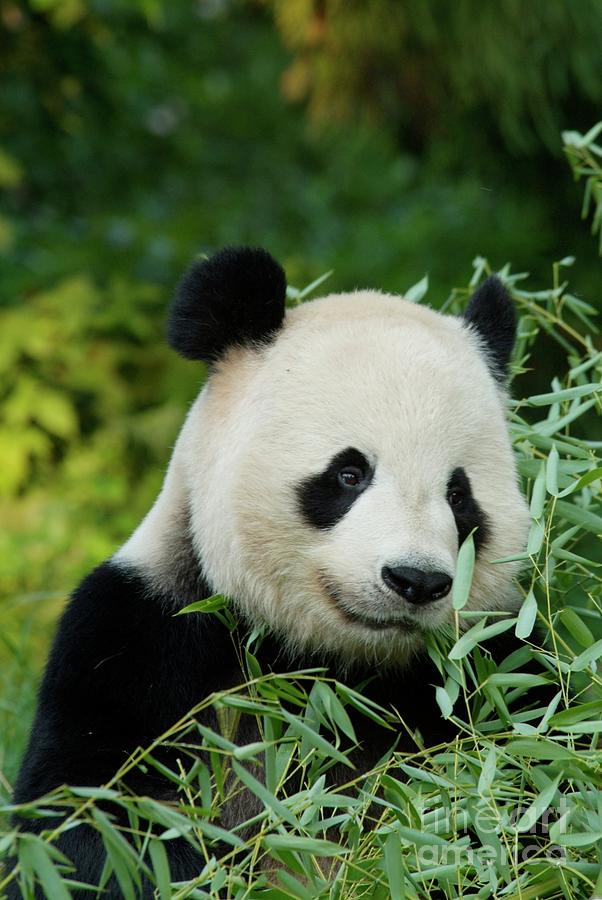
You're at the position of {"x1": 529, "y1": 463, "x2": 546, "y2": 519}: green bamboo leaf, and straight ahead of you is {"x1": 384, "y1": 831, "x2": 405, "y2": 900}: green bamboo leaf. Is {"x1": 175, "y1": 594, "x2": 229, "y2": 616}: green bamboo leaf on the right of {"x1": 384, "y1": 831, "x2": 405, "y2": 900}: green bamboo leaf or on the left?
right

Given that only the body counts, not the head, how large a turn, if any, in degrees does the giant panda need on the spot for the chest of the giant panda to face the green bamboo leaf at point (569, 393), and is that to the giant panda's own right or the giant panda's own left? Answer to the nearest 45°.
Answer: approximately 45° to the giant panda's own left

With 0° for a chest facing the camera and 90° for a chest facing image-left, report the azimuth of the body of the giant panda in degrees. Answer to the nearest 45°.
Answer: approximately 315°

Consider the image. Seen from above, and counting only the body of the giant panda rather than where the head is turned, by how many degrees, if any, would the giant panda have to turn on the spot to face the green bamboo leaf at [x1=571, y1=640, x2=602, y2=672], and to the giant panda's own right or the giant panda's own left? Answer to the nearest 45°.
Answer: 0° — it already faces it
